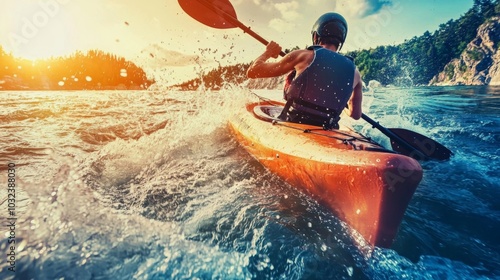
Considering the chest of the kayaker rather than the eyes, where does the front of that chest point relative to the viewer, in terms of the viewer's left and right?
facing away from the viewer and to the left of the viewer

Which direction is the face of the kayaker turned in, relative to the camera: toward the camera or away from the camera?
away from the camera
